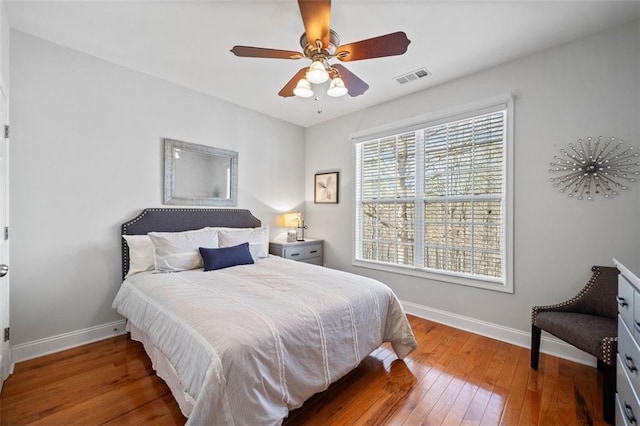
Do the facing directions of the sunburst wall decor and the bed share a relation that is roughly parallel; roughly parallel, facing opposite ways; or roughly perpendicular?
roughly perpendicular

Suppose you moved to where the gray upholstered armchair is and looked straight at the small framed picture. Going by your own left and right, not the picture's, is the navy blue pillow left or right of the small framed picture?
left

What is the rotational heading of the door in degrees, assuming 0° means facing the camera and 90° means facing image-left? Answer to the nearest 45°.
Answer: approximately 270°

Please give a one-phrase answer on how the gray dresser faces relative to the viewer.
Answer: facing to the left of the viewer

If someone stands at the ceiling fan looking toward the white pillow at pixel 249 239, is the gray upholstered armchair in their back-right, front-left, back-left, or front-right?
back-right
